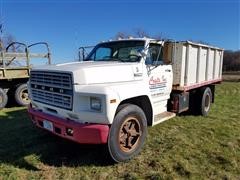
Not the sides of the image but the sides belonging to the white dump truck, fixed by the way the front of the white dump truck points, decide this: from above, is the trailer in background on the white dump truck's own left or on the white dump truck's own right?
on the white dump truck's own right

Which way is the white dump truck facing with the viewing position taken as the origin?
facing the viewer and to the left of the viewer
